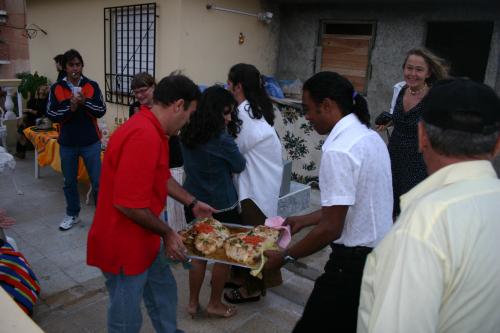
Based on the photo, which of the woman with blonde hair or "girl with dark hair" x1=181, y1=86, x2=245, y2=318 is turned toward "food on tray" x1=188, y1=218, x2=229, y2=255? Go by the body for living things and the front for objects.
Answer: the woman with blonde hair

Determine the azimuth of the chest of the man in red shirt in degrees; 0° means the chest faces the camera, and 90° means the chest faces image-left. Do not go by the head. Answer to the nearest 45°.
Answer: approximately 270°

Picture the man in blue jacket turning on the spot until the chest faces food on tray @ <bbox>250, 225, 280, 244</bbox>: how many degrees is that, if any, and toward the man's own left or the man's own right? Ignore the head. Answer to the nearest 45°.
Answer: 0° — they already face it

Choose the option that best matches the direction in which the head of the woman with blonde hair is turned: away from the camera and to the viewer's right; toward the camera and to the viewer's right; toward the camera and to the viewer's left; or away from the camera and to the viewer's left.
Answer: toward the camera and to the viewer's left

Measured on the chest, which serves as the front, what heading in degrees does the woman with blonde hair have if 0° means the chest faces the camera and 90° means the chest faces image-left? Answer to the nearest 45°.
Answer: approximately 45°

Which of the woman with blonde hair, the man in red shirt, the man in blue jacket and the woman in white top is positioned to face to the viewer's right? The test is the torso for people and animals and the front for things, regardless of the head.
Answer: the man in red shirt

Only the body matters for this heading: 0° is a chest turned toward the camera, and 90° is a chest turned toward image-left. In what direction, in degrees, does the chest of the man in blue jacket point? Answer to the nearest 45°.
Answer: approximately 0°

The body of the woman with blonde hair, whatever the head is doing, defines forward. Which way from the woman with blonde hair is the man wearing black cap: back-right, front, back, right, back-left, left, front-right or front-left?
front-left

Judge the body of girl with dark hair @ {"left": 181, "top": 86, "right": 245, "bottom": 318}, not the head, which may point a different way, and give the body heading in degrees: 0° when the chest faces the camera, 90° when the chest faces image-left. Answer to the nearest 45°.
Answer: approximately 225°

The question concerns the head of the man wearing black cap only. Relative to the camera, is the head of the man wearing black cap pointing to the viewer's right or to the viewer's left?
to the viewer's left

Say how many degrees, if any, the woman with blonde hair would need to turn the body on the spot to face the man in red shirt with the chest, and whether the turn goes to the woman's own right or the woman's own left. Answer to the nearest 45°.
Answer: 0° — they already face them

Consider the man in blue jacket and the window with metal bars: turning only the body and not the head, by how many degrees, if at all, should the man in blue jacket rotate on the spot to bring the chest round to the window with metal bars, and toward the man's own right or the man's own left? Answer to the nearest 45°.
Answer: approximately 180°

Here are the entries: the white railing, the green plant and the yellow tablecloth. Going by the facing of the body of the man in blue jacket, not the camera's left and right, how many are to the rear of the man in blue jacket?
3

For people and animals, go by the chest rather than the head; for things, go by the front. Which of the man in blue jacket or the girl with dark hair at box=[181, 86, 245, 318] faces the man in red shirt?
the man in blue jacket

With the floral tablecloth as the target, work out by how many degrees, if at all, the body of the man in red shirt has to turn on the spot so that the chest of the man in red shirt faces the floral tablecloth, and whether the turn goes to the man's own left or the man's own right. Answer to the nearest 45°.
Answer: approximately 45° to the man's own left
